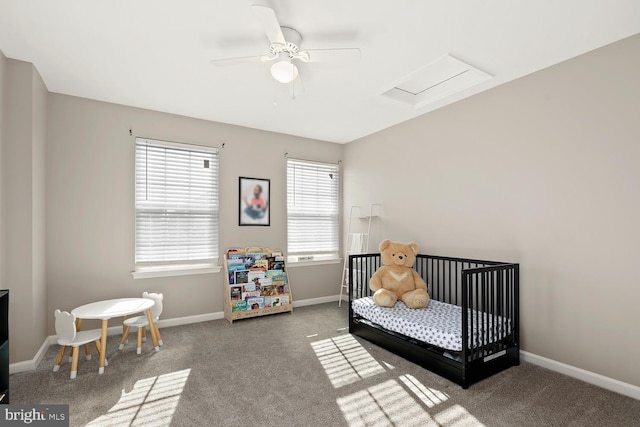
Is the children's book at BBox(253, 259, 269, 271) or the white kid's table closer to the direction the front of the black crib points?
the white kid's table

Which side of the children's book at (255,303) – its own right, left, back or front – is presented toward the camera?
front

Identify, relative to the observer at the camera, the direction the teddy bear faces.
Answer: facing the viewer

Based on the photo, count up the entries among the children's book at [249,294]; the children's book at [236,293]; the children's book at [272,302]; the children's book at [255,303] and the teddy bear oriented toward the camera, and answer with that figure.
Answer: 5

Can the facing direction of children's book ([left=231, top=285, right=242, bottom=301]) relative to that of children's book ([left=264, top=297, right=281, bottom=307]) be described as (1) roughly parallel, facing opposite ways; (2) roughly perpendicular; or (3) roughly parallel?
roughly parallel

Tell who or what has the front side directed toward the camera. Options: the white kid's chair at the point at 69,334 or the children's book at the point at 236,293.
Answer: the children's book

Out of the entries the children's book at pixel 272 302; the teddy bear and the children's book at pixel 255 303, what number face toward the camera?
3

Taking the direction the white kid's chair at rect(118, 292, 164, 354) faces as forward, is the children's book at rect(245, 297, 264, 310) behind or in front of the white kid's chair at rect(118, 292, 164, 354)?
behind

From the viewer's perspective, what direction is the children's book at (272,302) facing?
toward the camera

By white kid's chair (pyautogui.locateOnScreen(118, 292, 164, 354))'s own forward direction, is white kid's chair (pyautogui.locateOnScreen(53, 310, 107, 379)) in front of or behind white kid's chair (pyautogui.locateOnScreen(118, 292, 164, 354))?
in front
